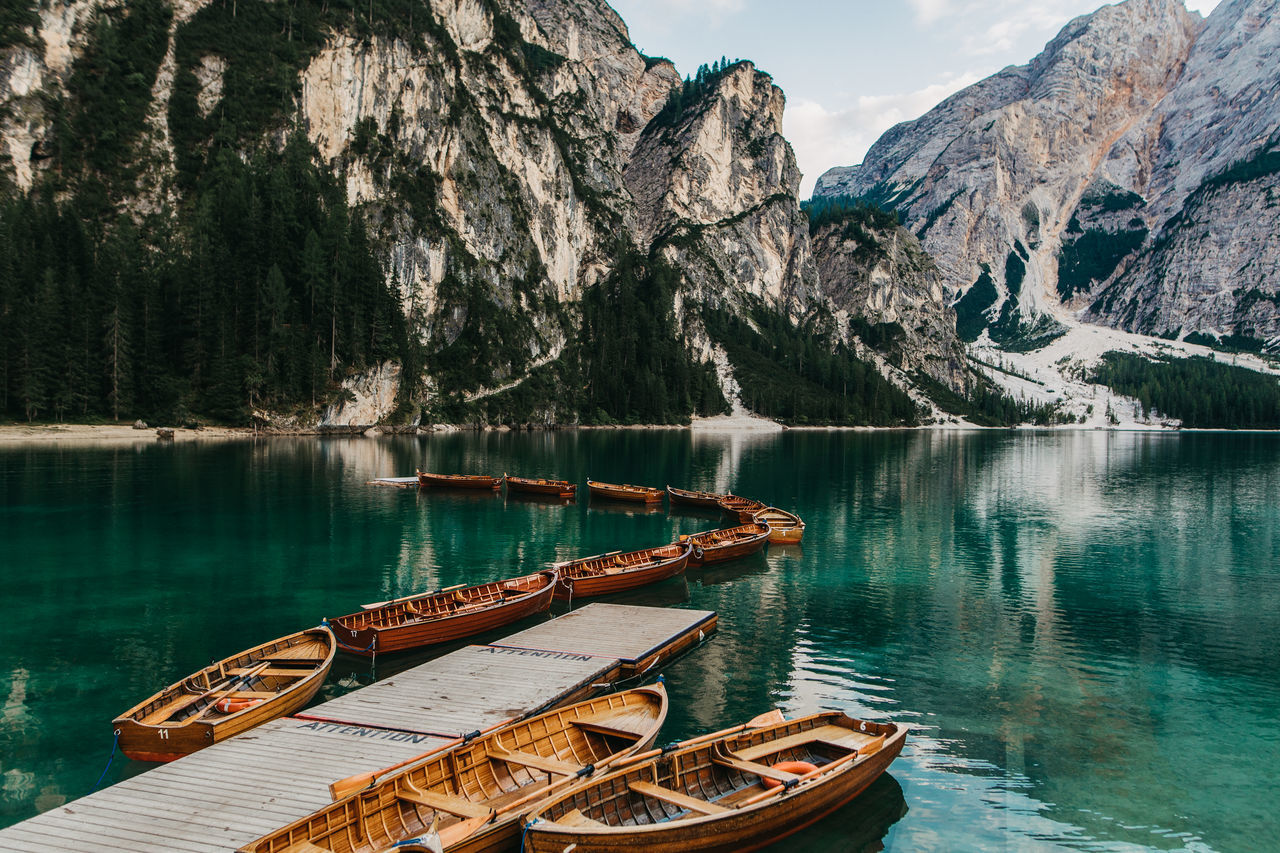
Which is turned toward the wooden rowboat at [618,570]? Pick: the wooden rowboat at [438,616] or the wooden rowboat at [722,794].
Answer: the wooden rowboat at [438,616]

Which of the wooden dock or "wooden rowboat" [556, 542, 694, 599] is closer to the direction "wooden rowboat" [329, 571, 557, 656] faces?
the wooden rowboat

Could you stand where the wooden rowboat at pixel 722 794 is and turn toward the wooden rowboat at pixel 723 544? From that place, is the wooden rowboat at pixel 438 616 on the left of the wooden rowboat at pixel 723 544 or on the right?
left

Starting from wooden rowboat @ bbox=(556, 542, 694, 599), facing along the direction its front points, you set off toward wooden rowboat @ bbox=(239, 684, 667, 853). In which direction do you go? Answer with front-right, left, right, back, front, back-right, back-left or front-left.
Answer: back-right

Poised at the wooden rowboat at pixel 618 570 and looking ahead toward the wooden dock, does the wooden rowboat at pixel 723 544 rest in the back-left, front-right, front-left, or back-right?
back-left

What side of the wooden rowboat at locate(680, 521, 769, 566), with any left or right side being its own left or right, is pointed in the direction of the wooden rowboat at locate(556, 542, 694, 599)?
back
